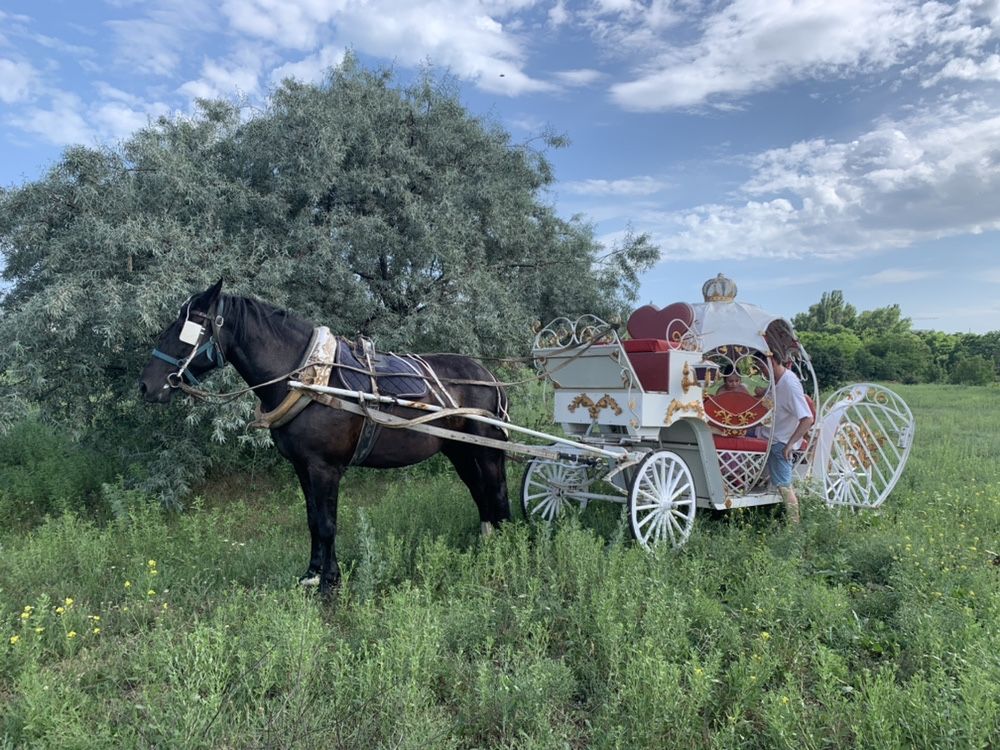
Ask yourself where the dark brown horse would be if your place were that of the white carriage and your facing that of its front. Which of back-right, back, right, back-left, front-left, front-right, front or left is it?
front

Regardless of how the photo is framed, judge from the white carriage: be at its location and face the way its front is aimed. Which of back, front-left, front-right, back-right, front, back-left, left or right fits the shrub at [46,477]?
front-right

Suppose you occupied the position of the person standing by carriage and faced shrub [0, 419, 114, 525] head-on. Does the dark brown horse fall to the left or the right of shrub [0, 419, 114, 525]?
left

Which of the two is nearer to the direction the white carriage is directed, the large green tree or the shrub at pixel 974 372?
the large green tree

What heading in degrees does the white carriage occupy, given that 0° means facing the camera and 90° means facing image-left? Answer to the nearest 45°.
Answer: approximately 45°

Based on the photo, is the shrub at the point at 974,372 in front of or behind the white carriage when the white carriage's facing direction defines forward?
behind
